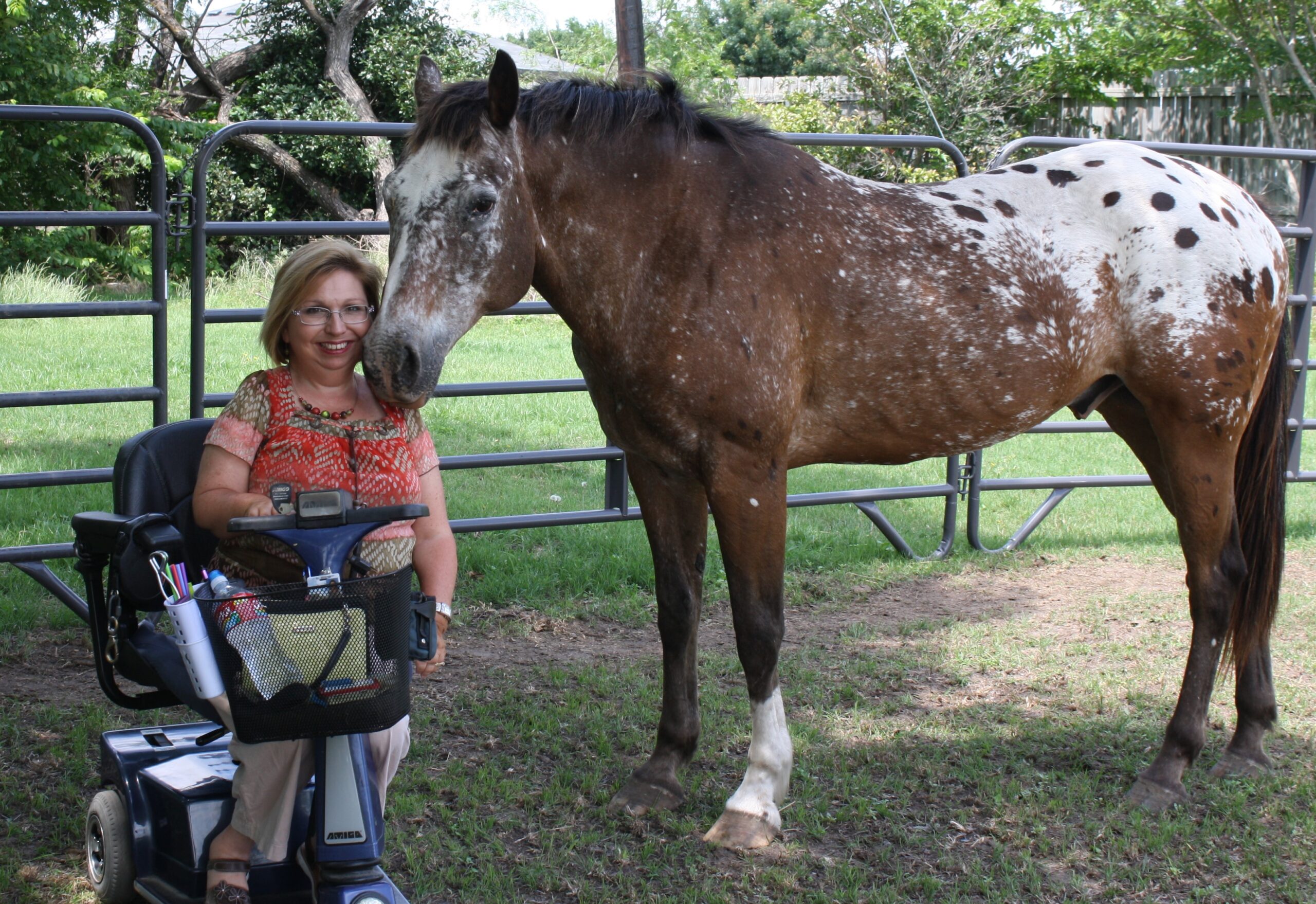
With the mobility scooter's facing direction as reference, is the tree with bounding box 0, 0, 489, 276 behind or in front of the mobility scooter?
behind

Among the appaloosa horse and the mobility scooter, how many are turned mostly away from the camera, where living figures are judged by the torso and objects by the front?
0

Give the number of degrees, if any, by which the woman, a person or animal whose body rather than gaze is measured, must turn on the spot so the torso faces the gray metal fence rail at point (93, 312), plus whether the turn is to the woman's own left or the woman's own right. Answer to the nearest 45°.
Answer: approximately 180°

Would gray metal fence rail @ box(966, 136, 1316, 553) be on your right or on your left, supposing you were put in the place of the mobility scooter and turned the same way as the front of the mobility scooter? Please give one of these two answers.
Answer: on your left

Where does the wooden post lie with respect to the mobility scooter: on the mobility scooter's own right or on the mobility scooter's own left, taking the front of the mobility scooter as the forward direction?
on the mobility scooter's own left

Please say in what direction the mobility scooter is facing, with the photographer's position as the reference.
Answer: facing the viewer and to the right of the viewer

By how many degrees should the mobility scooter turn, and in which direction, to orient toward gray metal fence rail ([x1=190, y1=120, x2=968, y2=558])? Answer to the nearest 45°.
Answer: approximately 135° to its left

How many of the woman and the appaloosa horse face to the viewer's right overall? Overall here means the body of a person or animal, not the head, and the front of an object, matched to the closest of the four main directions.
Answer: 0

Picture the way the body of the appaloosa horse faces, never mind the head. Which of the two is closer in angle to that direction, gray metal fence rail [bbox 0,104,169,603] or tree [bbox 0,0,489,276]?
the gray metal fence rail

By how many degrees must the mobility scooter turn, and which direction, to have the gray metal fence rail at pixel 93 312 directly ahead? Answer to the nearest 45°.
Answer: approximately 135° to its left

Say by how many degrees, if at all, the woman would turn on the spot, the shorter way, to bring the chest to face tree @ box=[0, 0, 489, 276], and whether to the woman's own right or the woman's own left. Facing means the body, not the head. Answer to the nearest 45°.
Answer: approximately 180°

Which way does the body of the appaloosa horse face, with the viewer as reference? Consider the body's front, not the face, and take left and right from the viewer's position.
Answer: facing the viewer and to the left of the viewer
